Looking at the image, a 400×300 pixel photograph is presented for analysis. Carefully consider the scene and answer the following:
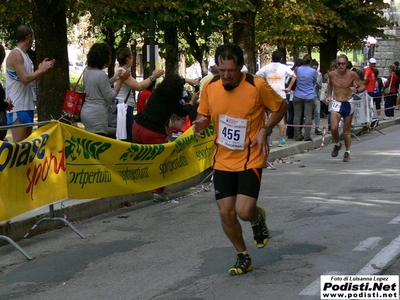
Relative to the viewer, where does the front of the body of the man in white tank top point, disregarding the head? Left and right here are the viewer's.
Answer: facing to the right of the viewer

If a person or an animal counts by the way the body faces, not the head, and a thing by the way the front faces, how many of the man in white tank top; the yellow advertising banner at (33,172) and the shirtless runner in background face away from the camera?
0

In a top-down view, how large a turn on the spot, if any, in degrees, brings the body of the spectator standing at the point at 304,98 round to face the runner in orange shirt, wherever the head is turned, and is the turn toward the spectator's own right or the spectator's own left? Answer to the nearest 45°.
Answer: approximately 180°

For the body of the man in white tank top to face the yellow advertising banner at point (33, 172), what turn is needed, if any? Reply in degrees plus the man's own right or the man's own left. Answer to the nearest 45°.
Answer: approximately 90° to the man's own right

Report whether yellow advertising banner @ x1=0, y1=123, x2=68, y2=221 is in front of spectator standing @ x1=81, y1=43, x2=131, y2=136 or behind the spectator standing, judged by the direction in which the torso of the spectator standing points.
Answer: behind

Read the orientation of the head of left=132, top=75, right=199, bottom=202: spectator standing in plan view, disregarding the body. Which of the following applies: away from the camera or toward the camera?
away from the camera

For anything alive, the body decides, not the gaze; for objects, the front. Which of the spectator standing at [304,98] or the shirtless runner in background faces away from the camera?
the spectator standing

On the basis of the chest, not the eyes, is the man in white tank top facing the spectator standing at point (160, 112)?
yes

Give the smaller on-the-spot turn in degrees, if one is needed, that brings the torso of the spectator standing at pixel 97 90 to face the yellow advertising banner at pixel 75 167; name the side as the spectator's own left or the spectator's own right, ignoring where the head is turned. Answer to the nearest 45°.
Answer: approximately 135° to the spectator's own right

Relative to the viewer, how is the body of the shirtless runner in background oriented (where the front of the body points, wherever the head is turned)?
toward the camera

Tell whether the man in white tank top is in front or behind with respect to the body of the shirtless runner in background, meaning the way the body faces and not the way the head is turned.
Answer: in front

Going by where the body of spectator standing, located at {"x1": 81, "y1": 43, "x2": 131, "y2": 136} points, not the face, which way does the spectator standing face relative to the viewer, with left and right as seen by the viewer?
facing away from the viewer and to the right of the viewer
